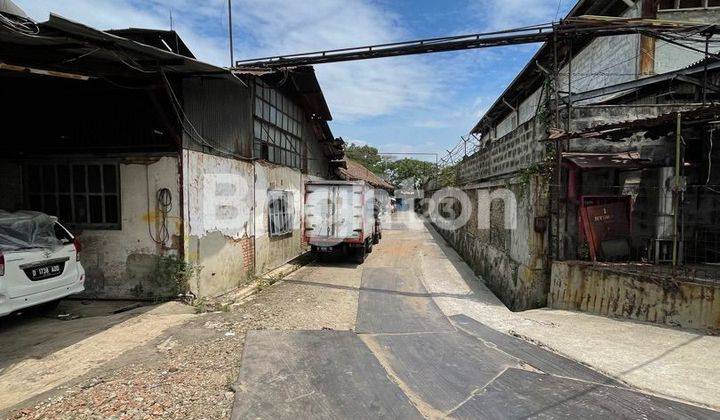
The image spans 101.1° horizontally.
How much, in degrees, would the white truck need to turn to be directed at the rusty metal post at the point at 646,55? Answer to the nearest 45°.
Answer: approximately 90° to its right

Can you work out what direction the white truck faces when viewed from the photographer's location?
facing away from the viewer

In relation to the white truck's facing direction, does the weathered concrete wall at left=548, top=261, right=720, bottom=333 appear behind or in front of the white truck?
behind

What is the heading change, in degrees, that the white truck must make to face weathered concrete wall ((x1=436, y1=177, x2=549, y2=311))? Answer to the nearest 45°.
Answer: approximately 135° to its right

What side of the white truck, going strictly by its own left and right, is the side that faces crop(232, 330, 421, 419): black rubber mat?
back

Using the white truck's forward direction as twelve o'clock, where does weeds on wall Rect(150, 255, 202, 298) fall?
The weeds on wall is roughly at 7 o'clock from the white truck.

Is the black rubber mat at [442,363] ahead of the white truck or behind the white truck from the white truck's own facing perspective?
behind

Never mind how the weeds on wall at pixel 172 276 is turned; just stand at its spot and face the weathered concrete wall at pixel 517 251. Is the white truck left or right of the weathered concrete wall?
left

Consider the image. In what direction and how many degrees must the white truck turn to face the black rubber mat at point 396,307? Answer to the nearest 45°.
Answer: approximately 180°
